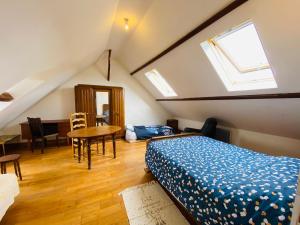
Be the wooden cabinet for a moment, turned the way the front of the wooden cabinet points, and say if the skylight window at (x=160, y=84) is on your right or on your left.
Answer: on your left

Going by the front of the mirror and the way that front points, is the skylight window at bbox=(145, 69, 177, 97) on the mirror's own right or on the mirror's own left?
on the mirror's own left

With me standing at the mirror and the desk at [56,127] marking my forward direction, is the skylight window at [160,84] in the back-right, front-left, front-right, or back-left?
back-left

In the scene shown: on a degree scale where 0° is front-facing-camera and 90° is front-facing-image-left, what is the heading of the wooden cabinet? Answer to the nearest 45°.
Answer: approximately 0°

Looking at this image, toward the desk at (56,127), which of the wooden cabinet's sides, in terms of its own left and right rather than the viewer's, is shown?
right

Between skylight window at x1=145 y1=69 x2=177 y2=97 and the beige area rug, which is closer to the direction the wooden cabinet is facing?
the beige area rug

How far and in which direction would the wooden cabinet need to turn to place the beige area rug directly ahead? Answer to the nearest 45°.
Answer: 0° — it already faces it
